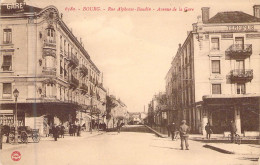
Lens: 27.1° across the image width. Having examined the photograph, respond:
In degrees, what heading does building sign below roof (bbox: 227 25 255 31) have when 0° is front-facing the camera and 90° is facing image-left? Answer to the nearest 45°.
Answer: approximately 0°

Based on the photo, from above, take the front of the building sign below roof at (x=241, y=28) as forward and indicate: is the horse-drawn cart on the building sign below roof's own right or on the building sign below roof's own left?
on the building sign below roof's own right

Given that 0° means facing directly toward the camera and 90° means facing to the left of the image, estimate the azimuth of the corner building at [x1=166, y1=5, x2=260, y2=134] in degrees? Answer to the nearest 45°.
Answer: approximately 0°
